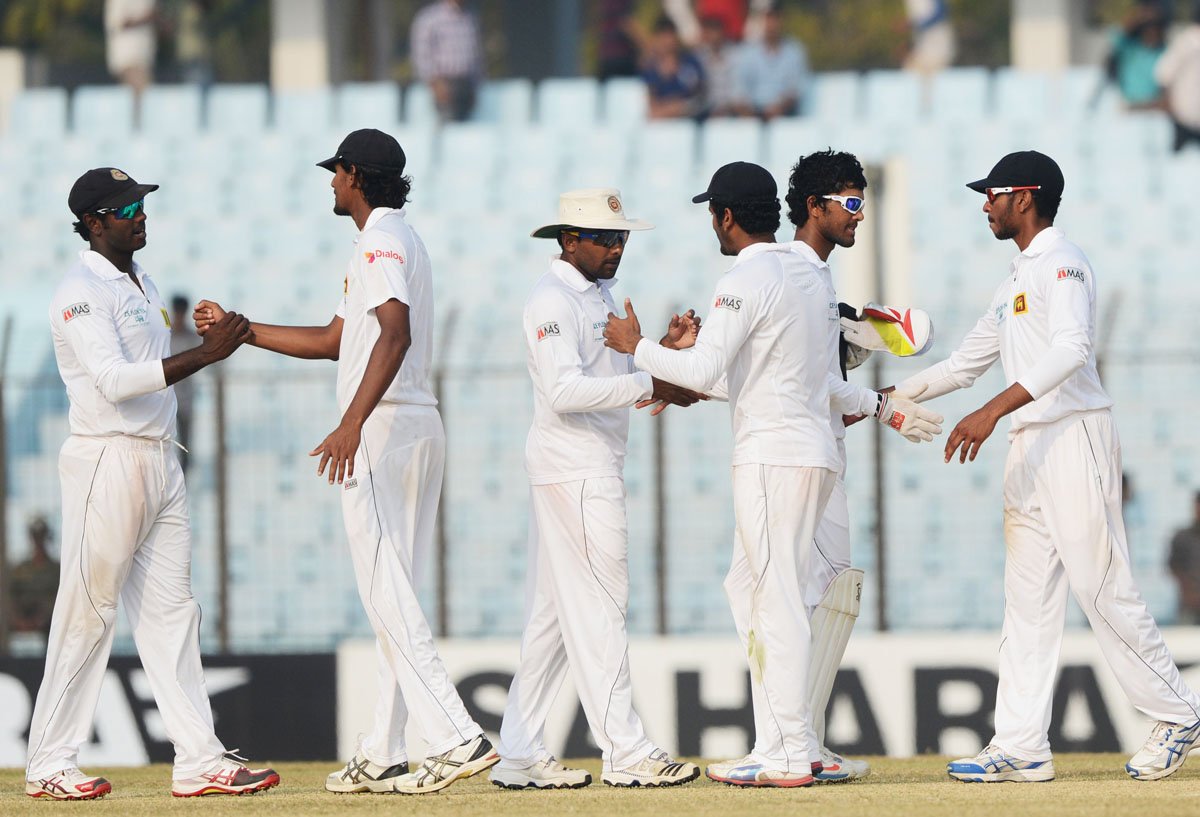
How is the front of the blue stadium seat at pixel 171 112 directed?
toward the camera

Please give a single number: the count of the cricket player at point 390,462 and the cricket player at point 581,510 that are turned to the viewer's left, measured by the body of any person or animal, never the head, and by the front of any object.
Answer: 1

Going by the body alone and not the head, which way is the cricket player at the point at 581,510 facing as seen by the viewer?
to the viewer's right

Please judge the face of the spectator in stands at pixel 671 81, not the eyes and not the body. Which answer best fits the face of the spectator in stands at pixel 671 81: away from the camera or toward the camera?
toward the camera

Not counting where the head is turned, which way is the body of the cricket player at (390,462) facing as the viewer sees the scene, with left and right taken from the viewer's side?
facing to the left of the viewer

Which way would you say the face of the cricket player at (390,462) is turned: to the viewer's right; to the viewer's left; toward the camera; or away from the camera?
to the viewer's left

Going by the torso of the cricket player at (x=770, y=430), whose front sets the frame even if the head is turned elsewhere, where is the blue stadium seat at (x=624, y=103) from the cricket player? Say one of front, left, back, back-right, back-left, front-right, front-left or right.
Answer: front-right

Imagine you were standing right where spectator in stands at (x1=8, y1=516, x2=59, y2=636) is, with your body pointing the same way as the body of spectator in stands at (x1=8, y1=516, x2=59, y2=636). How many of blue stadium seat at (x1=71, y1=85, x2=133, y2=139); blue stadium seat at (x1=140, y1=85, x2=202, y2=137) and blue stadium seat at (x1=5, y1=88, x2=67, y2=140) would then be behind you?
3

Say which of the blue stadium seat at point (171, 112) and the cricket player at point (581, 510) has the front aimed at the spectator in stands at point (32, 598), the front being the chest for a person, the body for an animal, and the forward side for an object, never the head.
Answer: the blue stadium seat

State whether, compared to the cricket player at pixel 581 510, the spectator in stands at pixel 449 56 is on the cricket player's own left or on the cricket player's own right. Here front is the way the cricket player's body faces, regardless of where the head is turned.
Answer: on the cricket player's own left

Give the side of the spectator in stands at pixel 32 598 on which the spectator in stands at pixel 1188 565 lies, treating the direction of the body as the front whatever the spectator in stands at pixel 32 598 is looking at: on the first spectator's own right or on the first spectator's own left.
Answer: on the first spectator's own left

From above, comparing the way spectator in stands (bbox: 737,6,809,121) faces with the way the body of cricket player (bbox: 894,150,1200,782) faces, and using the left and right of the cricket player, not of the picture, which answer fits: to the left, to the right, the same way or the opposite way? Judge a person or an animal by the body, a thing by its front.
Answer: to the left

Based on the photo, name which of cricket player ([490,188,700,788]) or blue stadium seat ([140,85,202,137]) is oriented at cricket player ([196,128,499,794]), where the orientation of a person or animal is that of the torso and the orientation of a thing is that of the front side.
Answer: the blue stadium seat

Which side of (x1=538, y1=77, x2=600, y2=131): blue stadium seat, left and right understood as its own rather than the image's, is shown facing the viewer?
front

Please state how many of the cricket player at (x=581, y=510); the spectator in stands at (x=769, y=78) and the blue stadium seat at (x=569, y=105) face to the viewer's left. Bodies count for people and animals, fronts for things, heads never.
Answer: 0

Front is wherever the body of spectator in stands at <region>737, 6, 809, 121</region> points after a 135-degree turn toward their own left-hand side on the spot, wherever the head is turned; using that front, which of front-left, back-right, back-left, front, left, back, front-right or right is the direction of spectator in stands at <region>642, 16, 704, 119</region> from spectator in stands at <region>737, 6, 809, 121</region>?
back-left

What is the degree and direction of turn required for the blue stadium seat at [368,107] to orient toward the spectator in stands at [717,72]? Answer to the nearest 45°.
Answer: approximately 90° to its left

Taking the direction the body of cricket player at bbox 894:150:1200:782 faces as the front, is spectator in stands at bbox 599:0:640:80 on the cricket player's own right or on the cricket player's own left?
on the cricket player's own right
